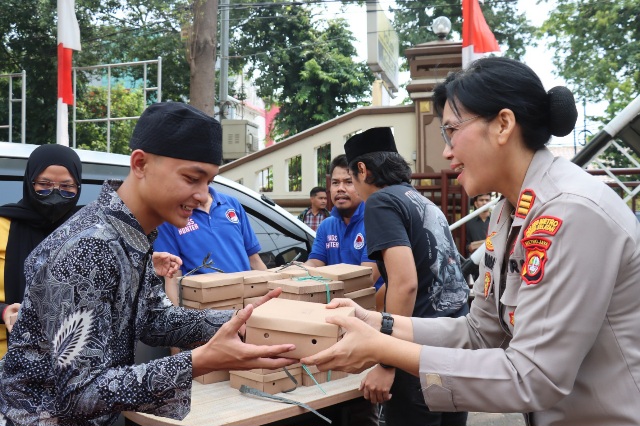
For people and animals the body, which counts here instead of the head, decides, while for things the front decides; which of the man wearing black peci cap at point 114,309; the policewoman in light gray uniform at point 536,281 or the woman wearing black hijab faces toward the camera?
the woman wearing black hijab

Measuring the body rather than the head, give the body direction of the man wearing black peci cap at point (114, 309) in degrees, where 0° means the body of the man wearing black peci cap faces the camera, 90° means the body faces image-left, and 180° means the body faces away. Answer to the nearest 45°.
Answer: approximately 270°

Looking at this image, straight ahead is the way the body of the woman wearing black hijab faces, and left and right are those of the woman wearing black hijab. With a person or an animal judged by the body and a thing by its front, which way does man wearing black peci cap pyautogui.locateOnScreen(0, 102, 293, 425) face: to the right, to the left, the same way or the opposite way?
to the left

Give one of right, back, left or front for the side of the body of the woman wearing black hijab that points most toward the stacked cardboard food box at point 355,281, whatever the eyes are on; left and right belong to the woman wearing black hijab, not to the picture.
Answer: left

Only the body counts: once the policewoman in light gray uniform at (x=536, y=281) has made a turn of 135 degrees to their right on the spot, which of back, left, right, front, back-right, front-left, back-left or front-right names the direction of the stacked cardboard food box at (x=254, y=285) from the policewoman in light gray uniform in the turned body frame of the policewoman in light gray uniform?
left

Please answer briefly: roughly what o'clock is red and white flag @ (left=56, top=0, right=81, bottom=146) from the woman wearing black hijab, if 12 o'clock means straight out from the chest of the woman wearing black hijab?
The red and white flag is roughly at 6 o'clock from the woman wearing black hijab.

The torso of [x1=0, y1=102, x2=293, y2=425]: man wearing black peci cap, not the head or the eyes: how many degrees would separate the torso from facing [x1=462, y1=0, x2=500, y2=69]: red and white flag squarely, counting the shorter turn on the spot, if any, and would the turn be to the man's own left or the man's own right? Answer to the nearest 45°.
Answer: approximately 45° to the man's own left

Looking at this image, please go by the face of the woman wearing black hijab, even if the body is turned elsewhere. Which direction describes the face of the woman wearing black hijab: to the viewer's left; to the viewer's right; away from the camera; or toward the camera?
toward the camera

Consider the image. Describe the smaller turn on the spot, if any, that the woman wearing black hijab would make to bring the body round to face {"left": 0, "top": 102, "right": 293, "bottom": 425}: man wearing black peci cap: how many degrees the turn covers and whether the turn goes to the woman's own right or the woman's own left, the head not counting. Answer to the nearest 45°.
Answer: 0° — they already face them

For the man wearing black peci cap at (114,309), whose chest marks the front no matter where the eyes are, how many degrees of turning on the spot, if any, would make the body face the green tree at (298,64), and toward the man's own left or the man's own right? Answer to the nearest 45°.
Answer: approximately 90° to the man's own left

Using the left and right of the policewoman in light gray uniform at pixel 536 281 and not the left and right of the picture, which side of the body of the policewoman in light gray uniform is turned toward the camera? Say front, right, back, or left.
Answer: left

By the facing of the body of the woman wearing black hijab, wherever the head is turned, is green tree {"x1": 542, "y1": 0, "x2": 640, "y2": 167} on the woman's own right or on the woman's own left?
on the woman's own left

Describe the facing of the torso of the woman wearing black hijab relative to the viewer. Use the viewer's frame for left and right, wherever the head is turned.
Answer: facing the viewer

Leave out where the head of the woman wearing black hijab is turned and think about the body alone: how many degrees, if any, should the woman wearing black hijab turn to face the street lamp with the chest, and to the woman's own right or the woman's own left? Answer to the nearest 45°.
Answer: approximately 135° to the woman's own left

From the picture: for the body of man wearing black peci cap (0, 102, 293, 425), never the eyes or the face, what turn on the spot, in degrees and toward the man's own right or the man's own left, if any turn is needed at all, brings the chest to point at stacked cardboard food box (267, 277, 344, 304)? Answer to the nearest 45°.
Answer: approximately 45° to the man's own left
